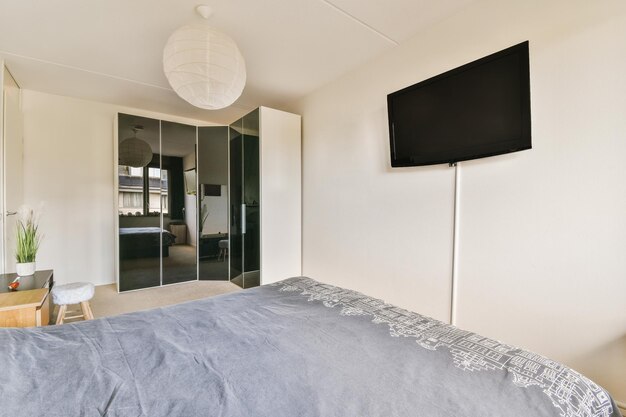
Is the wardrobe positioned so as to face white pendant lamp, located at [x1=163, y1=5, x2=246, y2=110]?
yes

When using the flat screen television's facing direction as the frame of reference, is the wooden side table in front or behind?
in front

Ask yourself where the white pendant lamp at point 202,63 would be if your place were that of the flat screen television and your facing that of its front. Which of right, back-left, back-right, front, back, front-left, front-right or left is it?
front

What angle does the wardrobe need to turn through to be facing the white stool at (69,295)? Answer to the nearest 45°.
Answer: approximately 45° to its right

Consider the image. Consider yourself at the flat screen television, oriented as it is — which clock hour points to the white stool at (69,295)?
The white stool is roughly at 1 o'clock from the flat screen television.

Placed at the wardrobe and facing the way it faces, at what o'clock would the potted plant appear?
The potted plant is roughly at 2 o'clock from the wardrobe.

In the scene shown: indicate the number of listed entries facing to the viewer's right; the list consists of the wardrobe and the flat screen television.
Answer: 0

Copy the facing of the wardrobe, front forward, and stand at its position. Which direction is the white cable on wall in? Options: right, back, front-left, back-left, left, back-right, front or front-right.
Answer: front-left

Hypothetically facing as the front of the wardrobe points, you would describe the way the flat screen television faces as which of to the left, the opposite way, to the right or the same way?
to the right

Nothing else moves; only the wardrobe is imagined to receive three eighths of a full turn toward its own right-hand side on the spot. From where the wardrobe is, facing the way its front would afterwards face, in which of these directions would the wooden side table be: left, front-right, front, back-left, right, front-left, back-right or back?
left

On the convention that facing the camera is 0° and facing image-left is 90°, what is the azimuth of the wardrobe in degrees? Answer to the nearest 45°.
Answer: approximately 0°

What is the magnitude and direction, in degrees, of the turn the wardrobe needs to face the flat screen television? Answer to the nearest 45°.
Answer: approximately 45° to its left

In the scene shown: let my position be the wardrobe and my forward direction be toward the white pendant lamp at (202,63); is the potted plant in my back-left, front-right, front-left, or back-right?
front-right
